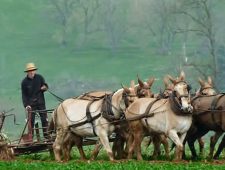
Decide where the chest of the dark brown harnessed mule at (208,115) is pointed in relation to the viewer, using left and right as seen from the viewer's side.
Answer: facing to the right of the viewer

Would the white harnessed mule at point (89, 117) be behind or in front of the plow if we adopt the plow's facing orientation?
in front

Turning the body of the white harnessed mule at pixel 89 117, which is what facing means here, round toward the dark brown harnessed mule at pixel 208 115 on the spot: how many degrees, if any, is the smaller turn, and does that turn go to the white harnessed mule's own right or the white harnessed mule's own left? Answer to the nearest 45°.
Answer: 0° — it already faces it

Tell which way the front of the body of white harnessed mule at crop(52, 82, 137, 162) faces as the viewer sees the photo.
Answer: to the viewer's right

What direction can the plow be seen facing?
to the viewer's right

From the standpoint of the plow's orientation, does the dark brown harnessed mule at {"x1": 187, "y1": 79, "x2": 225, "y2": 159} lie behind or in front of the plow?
in front

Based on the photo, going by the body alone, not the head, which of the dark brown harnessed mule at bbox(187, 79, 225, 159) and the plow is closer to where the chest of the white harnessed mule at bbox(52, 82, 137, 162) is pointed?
the dark brown harnessed mule

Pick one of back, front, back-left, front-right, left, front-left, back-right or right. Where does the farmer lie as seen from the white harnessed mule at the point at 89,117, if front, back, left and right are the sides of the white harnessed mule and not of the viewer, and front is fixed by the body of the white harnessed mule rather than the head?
back-left

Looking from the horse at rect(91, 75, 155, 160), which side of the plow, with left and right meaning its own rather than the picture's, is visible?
front

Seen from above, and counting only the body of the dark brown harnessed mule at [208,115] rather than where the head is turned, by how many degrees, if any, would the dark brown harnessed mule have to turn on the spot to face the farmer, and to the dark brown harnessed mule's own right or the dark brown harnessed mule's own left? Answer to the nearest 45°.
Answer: approximately 180°
